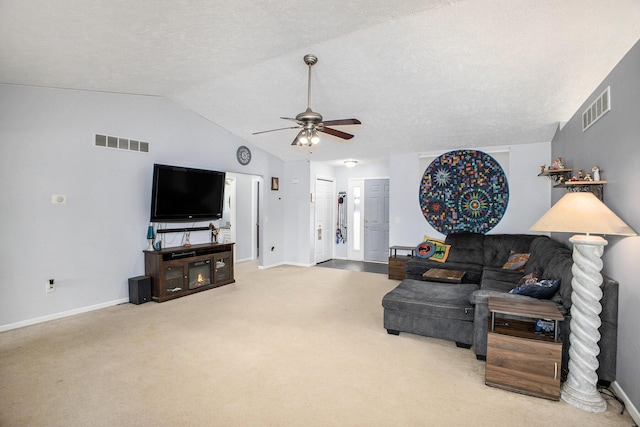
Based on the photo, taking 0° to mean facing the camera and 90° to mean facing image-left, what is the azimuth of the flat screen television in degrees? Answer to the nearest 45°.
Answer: approximately 315°

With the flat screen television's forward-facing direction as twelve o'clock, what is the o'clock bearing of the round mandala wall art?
The round mandala wall art is roughly at 11 o'clock from the flat screen television.

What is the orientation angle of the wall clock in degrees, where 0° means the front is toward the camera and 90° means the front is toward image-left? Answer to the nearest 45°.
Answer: approximately 315°

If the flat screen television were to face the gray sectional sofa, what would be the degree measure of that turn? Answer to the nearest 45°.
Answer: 0° — it already faces it

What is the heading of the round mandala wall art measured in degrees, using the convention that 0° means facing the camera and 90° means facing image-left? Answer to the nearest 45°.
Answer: approximately 0°

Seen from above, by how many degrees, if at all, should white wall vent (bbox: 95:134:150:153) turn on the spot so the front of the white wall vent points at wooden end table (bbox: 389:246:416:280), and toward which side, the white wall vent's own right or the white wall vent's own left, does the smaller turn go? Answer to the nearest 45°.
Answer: approximately 45° to the white wall vent's own left

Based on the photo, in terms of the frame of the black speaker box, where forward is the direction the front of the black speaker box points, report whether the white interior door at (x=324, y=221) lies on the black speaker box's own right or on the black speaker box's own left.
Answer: on the black speaker box's own left
